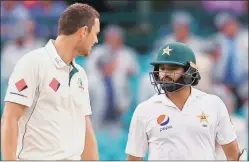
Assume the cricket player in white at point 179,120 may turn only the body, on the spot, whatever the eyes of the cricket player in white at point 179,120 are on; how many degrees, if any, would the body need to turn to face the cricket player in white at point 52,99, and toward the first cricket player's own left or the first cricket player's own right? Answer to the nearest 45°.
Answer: approximately 90° to the first cricket player's own right

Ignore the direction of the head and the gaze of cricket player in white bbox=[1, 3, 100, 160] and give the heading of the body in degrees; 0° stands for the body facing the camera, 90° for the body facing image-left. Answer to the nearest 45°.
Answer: approximately 315°

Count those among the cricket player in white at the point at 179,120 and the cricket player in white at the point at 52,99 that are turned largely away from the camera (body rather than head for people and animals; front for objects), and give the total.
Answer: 0

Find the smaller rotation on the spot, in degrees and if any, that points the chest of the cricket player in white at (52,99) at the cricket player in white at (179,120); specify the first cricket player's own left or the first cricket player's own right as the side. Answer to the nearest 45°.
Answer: approximately 45° to the first cricket player's own left

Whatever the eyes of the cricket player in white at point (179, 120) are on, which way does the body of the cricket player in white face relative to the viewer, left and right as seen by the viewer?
facing the viewer

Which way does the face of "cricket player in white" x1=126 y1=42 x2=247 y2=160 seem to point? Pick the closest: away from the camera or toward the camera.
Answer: toward the camera
